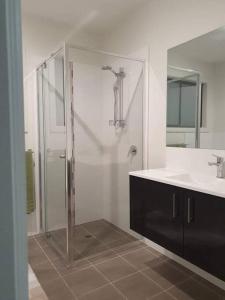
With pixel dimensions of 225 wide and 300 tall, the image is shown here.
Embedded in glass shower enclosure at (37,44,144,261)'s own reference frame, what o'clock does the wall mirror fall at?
The wall mirror is roughly at 9 o'clock from the glass shower enclosure.

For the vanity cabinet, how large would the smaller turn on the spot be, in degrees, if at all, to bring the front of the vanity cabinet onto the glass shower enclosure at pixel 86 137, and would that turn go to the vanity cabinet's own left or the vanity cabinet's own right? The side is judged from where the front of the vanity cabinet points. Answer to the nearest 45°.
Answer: approximately 90° to the vanity cabinet's own right

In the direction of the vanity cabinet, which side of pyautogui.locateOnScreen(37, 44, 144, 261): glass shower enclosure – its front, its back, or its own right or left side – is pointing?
left

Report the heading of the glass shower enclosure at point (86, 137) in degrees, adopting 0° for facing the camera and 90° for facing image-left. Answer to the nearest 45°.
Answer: approximately 45°

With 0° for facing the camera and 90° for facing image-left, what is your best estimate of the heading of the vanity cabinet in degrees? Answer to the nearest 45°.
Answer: approximately 45°

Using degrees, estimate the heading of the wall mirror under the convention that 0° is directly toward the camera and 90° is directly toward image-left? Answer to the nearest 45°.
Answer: approximately 45°
